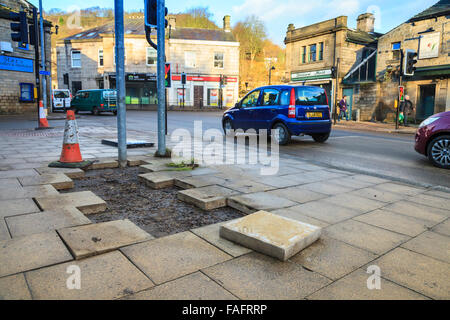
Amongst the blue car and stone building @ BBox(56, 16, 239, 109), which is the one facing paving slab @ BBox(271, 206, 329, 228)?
the stone building

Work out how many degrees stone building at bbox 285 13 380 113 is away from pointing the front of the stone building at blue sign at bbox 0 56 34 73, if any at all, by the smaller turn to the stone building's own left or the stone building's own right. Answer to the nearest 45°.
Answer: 0° — it already faces it

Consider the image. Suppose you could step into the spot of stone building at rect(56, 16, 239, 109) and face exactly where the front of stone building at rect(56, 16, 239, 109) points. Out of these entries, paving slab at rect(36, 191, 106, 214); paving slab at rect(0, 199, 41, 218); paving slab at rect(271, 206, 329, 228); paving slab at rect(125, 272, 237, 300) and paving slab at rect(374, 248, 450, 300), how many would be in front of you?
5

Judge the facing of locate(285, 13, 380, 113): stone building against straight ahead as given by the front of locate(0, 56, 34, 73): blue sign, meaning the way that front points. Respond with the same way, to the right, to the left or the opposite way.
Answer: to the right

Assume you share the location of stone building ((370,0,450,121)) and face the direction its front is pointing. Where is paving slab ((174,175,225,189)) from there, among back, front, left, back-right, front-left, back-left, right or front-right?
front-left

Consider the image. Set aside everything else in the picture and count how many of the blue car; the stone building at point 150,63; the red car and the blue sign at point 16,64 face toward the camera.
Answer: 2

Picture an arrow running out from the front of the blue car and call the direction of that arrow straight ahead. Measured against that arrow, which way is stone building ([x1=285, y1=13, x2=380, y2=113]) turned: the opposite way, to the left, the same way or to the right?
to the left

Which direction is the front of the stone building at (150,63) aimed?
toward the camera

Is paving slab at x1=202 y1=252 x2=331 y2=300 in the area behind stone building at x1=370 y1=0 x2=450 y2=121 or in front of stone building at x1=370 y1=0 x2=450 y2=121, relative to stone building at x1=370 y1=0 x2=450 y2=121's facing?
in front

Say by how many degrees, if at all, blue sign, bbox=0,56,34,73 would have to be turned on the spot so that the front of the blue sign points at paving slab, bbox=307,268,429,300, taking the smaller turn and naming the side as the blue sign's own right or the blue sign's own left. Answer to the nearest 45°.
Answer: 0° — it already faces it

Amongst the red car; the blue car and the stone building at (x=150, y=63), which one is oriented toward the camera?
the stone building

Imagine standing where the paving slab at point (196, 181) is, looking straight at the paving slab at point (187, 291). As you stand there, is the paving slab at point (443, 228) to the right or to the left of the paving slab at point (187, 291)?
left

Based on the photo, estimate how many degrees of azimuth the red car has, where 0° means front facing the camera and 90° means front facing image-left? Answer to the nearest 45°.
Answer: approximately 90°

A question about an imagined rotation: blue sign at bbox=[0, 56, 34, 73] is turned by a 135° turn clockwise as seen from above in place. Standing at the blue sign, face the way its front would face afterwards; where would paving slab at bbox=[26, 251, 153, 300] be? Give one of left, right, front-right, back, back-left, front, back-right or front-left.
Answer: back-left
